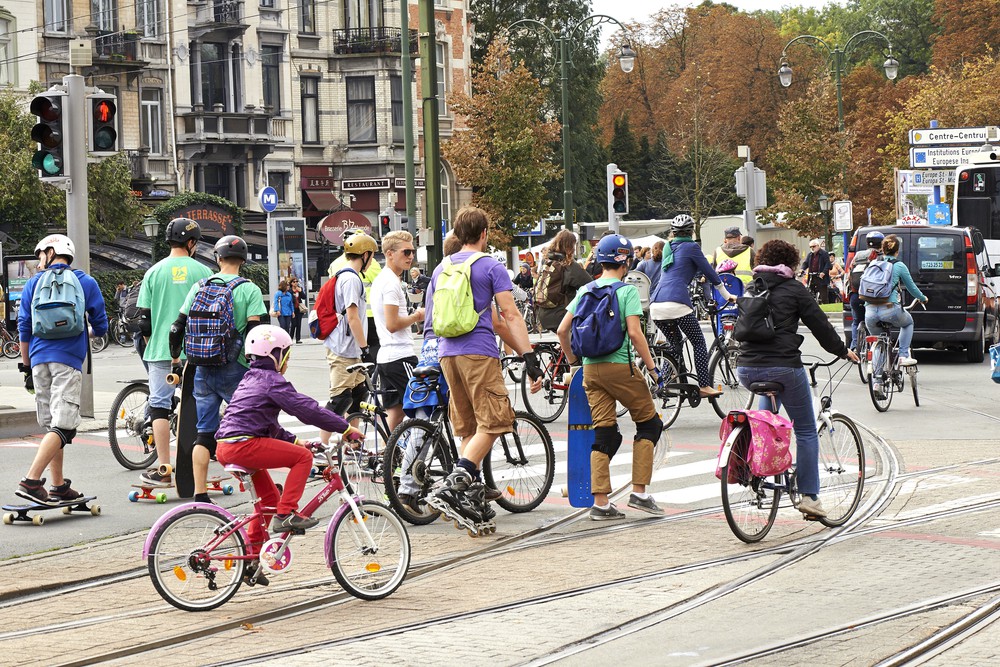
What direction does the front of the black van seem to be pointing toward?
away from the camera

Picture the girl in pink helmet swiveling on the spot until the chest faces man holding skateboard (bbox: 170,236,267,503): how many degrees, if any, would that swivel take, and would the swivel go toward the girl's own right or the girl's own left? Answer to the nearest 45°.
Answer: approximately 90° to the girl's own left

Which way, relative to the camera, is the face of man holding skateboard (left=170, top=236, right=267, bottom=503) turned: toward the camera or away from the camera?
away from the camera

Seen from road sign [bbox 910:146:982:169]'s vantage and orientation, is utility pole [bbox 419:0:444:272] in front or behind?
in front

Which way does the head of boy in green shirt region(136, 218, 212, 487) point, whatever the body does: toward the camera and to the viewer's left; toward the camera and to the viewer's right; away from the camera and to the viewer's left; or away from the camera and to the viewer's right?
away from the camera and to the viewer's right

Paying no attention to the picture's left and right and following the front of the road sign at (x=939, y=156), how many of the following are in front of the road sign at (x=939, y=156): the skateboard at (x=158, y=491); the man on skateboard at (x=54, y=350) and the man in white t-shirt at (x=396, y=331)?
3

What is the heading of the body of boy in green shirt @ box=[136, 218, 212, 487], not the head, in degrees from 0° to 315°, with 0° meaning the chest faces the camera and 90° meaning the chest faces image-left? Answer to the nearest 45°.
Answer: approximately 180°

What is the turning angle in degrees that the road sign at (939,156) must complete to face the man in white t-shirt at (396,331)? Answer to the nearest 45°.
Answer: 0° — it already faces them

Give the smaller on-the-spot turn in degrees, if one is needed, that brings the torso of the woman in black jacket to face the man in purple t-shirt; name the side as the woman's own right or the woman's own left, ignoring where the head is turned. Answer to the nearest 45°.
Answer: approximately 135° to the woman's own left

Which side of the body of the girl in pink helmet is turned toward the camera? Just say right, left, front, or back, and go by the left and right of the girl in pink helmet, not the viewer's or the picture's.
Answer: right

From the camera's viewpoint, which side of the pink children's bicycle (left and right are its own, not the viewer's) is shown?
right

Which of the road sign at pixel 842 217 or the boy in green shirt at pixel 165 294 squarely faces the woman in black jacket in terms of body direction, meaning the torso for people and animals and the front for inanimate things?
the road sign
